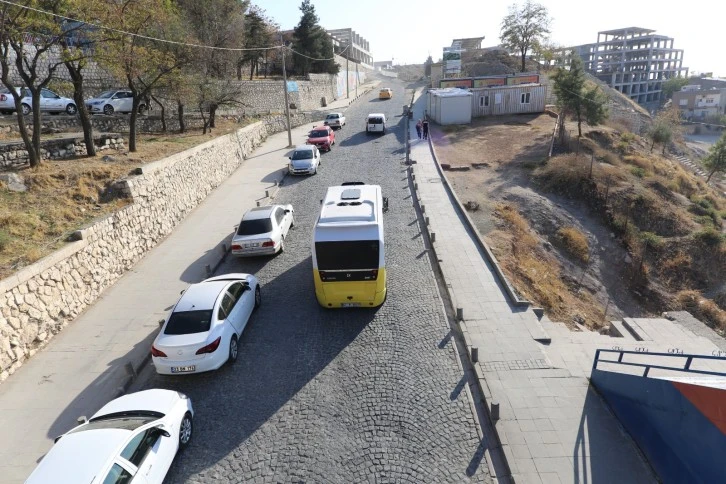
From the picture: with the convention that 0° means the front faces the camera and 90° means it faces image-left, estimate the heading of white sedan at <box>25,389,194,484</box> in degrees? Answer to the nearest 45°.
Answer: approximately 225°

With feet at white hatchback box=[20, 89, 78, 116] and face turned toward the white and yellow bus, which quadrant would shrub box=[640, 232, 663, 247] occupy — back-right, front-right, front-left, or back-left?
front-left

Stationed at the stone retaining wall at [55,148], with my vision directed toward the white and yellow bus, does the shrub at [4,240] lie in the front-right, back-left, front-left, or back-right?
front-right

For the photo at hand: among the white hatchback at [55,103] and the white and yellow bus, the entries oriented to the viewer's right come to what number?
1

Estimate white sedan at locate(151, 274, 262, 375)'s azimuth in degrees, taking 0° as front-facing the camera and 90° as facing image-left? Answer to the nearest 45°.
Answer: approximately 225°

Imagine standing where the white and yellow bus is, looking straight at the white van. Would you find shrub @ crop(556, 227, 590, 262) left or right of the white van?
right

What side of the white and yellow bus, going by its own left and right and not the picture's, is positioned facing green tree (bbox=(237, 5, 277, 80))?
front

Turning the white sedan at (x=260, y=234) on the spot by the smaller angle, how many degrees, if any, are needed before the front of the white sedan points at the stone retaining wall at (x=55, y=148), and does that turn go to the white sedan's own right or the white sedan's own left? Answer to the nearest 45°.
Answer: approximately 90° to the white sedan's own left

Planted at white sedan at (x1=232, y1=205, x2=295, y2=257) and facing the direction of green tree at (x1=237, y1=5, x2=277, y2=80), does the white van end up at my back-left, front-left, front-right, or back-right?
front-right

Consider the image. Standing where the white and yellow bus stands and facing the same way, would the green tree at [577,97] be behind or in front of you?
in front

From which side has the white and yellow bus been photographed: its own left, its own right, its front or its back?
back

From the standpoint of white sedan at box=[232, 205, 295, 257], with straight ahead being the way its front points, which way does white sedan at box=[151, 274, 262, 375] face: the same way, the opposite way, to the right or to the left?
the same way

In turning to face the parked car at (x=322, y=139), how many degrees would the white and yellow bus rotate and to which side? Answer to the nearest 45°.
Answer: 0° — it already faces it

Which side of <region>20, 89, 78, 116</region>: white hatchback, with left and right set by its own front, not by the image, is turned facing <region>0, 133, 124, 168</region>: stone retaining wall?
right

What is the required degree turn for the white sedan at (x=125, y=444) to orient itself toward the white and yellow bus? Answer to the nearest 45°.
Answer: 0° — it already faces it

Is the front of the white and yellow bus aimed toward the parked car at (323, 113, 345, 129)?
yes

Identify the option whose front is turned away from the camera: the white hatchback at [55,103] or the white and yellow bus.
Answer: the white and yellow bus
